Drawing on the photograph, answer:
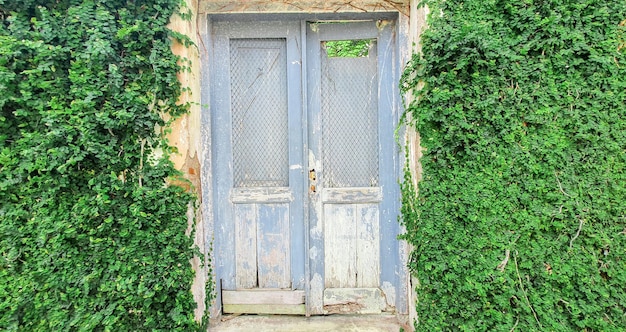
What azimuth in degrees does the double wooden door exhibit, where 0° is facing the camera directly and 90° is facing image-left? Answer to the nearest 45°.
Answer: approximately 0°
